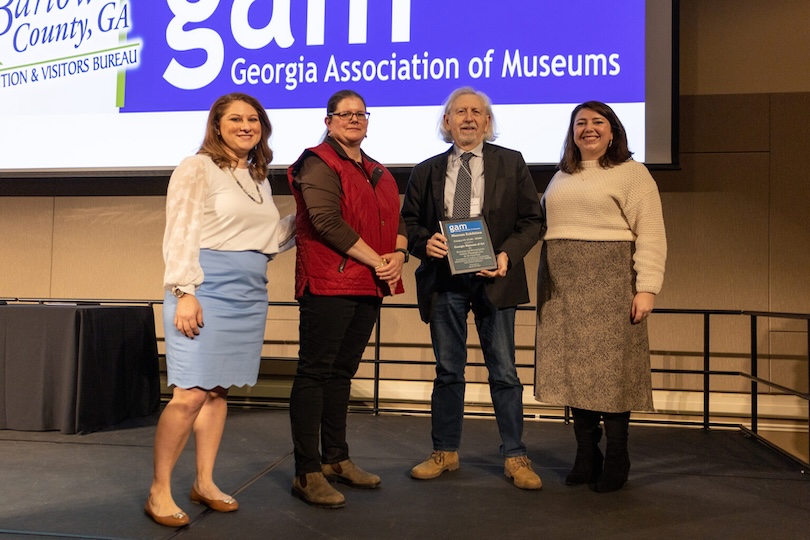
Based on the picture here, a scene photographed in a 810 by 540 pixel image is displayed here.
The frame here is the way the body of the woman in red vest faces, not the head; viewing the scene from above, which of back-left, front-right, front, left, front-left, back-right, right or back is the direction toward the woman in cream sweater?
front-left

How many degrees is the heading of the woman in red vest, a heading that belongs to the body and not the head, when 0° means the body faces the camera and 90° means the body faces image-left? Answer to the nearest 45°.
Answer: approximately 315°

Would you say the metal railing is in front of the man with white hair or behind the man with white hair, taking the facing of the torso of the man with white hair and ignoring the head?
behind

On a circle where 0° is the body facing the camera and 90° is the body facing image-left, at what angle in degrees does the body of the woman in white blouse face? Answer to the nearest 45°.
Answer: approximately 315°

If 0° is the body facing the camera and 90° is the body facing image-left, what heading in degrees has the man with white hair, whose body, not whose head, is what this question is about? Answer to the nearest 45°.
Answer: approximately 0°

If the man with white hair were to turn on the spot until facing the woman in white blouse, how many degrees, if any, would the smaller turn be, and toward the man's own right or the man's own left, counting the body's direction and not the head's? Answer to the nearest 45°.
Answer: approximately 45° to the man's own right

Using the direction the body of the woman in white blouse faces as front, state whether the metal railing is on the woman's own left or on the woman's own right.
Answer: on the woman's own left
